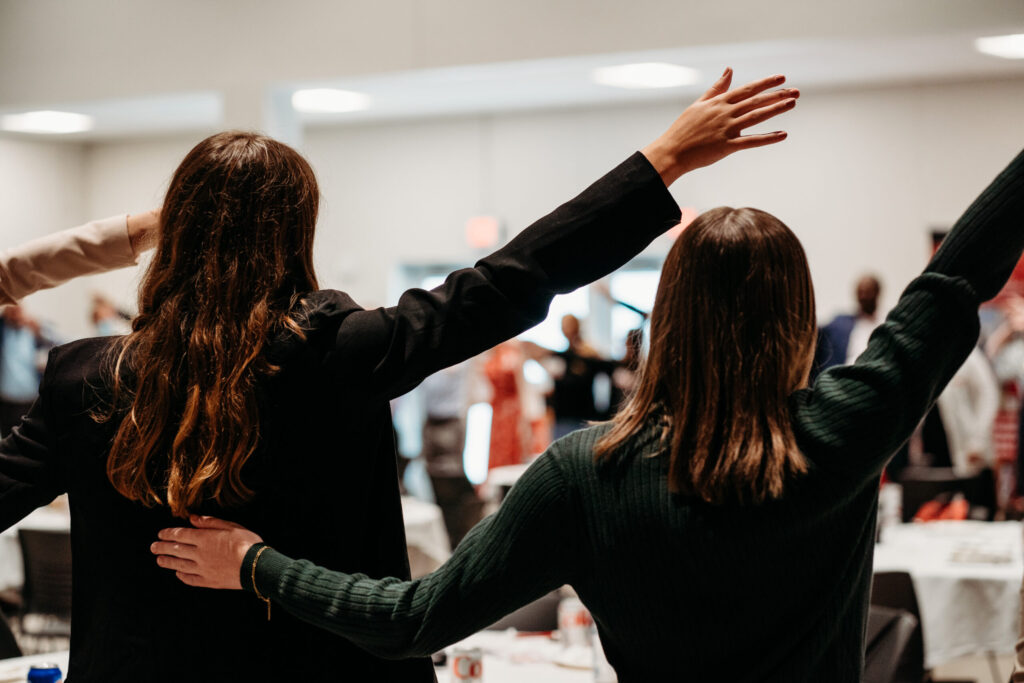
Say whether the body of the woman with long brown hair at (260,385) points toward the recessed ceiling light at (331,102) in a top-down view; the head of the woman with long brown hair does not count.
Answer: yes

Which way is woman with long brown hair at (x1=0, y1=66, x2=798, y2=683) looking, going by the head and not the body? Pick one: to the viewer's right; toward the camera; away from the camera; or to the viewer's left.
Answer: away from the camera

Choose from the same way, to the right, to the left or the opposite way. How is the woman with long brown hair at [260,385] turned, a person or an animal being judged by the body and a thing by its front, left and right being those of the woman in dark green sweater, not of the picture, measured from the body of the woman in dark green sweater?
the same way

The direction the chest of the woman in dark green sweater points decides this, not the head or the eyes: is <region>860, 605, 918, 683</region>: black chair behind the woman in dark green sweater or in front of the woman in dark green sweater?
in front

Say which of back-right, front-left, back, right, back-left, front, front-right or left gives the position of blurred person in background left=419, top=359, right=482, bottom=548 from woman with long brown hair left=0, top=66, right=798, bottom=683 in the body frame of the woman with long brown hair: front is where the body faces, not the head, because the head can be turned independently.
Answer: front

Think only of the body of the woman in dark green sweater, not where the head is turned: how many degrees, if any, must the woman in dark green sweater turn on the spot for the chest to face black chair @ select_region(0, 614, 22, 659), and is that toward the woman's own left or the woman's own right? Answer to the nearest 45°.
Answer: approximately 45° to the woman's own left

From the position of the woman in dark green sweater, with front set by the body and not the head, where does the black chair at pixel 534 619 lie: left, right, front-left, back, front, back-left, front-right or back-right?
front

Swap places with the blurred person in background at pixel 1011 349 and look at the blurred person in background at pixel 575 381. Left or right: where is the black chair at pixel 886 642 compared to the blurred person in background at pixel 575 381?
left

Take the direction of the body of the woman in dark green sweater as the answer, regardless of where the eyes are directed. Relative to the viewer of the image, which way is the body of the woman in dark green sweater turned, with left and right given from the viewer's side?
facing away from the viewer

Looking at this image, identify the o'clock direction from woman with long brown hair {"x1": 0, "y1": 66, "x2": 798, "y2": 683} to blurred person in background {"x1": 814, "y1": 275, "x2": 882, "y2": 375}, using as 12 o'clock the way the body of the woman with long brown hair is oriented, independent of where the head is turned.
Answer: The blurred person in background is roughly at 1 o'clock from the woman with long brown hair.

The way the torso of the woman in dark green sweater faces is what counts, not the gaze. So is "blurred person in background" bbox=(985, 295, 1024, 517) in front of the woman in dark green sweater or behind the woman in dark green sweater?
in front

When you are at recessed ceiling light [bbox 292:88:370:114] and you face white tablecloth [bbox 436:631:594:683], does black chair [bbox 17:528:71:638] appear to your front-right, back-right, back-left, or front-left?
front-right

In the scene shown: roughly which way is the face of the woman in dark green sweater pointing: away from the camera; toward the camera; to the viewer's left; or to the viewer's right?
away from the camera

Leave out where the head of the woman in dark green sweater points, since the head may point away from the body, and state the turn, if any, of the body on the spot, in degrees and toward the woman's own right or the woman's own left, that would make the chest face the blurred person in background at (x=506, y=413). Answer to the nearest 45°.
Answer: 0° — they already face them

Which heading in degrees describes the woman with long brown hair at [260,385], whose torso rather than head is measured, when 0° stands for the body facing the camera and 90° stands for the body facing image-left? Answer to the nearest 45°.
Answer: approximately 180°

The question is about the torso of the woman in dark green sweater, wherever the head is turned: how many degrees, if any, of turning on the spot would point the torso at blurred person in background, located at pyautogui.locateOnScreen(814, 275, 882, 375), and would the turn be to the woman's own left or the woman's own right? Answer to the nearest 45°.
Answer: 0° — they already face them
